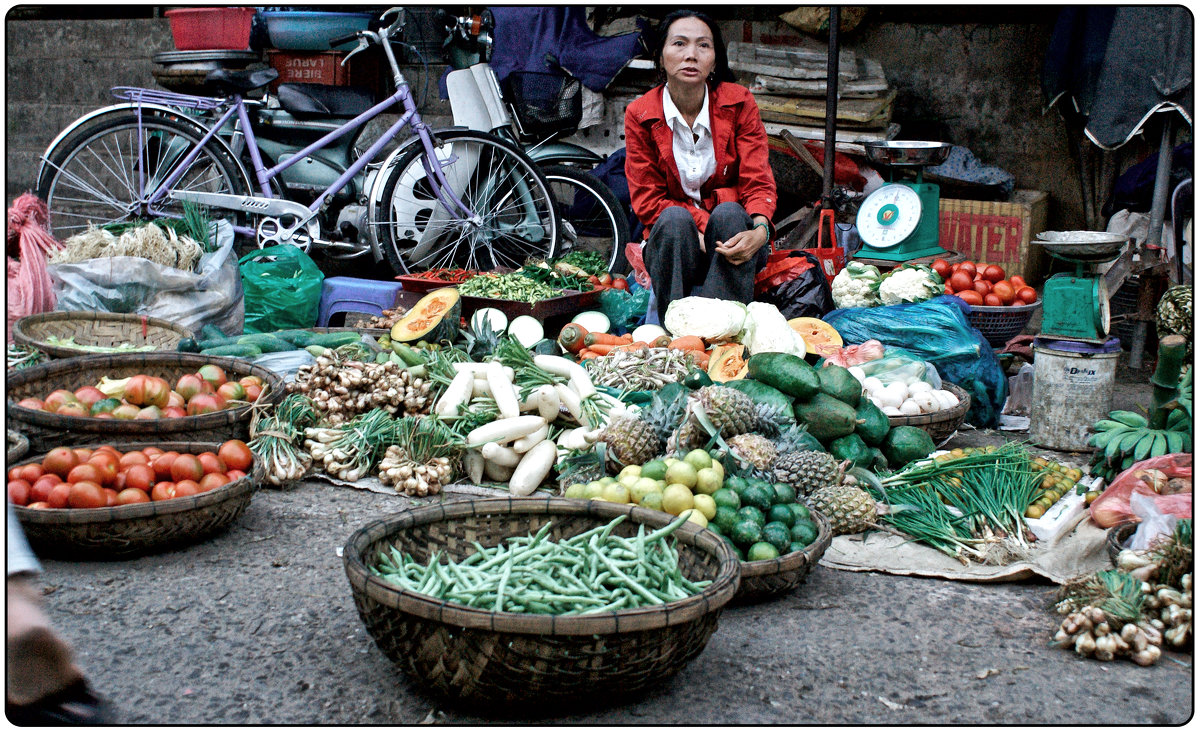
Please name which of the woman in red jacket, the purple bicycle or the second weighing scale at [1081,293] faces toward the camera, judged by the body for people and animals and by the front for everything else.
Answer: the woman in red jacket

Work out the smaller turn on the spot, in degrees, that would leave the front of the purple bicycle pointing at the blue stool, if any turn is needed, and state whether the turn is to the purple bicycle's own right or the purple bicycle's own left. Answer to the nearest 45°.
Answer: approximately 90° to the purple bicycle's own right

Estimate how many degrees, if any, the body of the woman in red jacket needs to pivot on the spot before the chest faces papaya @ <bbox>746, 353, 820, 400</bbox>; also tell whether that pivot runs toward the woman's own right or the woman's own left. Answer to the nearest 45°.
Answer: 0° — they already face it

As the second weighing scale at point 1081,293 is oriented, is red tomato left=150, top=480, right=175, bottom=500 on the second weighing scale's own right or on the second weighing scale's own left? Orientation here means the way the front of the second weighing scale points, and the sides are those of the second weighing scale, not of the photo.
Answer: on the second weighing scale's own right

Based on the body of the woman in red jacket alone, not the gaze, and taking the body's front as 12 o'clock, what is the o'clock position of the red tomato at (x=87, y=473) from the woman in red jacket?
The red tomato is roughly at 1 o'clock from the woman in red jacket.

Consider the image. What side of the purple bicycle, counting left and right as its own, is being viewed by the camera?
right

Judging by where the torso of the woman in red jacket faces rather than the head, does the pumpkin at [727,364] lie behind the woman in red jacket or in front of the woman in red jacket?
in front

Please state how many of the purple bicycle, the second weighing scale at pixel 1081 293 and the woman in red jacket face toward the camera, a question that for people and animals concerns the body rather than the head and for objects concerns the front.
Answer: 1

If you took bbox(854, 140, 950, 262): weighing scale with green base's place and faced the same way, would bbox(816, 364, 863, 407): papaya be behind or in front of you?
in front

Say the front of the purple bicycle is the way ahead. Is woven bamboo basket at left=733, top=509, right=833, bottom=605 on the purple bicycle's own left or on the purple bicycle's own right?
on the purple bicycle's own right

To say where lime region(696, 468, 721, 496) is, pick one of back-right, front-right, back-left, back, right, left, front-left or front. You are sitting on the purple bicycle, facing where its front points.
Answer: right

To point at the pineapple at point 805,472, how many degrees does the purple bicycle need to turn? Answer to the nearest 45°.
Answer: approximately 90° to its right

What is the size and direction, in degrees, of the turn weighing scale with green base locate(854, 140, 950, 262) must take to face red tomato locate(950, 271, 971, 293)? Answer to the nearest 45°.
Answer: approximately 90° to its left

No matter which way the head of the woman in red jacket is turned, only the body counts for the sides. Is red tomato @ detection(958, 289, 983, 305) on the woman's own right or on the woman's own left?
on the woman's own left
